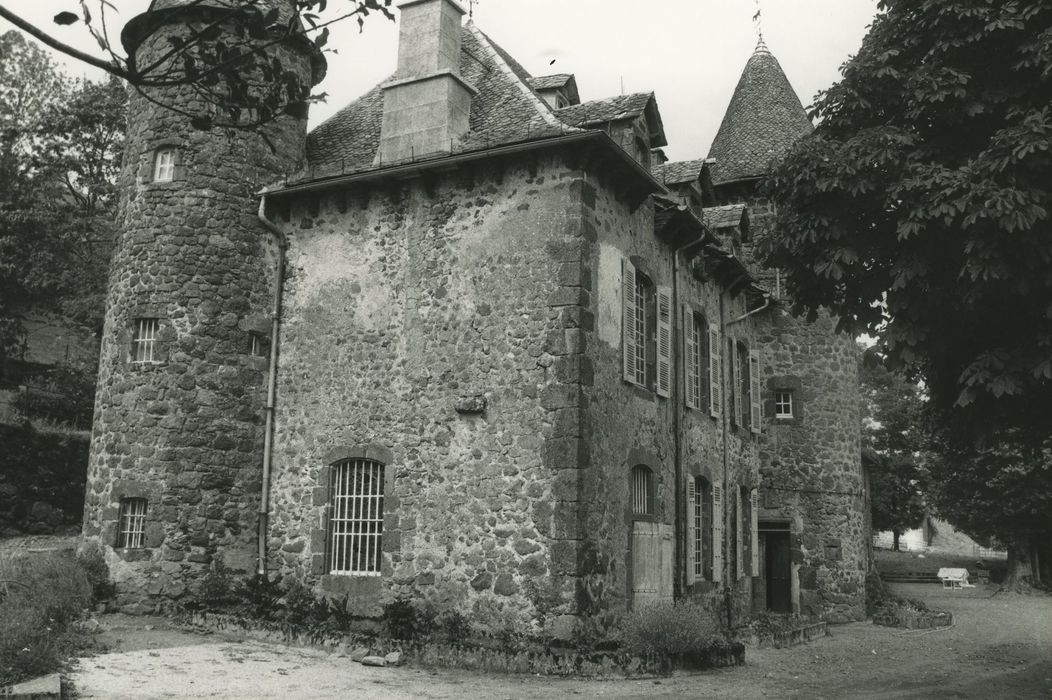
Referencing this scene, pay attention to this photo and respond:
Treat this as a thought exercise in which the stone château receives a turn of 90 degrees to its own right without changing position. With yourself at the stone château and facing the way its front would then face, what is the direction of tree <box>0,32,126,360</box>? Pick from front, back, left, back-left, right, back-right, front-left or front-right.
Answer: right

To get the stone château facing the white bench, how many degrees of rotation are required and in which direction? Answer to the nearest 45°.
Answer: approximately 90° to its left

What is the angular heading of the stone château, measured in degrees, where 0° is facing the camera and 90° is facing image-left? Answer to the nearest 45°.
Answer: approximately 315°

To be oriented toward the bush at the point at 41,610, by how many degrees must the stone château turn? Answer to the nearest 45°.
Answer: approximately 90° to its right
